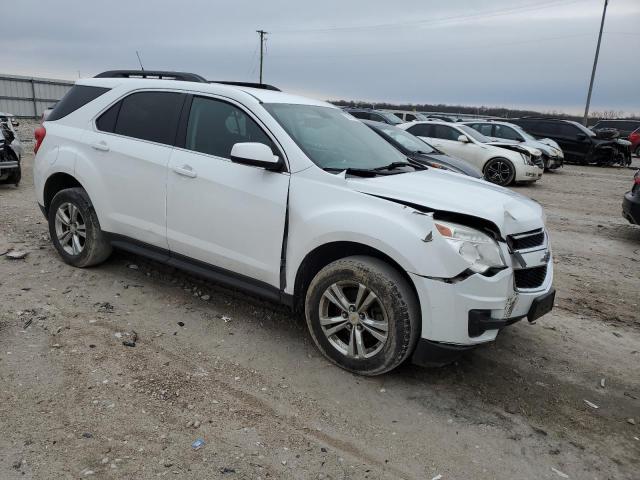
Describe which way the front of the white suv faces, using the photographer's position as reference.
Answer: facing the viewer and to the right of the viewer

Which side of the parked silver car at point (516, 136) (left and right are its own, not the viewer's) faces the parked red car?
left

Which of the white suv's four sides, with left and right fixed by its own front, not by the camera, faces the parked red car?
left

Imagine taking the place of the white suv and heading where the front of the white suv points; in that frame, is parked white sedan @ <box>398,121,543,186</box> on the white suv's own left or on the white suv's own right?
on the white suv's own left

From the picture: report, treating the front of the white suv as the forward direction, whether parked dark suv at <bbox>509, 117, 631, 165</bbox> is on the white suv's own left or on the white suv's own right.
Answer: on the white suv's own left

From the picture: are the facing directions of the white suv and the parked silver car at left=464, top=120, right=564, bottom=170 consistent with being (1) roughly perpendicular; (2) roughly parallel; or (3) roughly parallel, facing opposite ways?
roughly parallel

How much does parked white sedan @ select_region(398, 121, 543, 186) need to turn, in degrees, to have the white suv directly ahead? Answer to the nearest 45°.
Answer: approximately 45° to its right

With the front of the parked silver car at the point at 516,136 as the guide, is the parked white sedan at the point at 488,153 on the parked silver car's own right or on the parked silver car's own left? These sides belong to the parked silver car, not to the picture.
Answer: on the parked silver car's own right

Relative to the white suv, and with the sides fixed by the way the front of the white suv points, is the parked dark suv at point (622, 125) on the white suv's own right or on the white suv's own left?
on the white suv's own left
